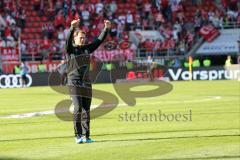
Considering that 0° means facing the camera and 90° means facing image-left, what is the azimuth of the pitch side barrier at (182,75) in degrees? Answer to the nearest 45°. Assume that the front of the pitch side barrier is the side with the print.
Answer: approximately 0°
